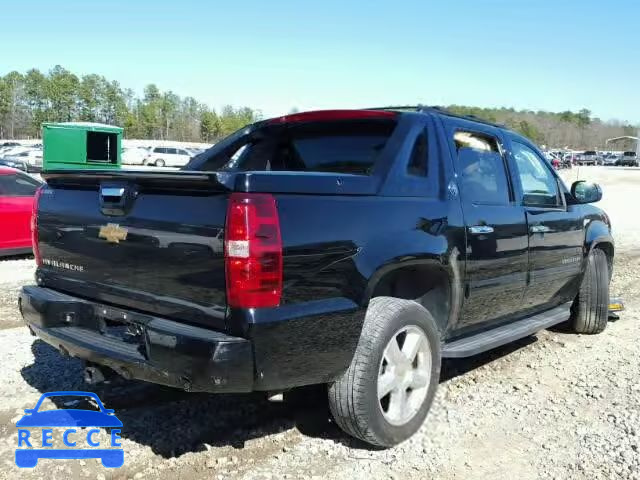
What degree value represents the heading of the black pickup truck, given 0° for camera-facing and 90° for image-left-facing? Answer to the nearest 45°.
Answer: approximately 225°

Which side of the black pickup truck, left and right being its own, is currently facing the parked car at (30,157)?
left

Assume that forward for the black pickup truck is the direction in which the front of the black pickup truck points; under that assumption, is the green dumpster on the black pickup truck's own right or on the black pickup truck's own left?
on the black pickup truck's own left

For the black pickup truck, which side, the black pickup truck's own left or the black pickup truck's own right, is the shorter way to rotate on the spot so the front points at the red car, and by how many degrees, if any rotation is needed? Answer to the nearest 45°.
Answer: approximately 90° to the black pickup truck's own left

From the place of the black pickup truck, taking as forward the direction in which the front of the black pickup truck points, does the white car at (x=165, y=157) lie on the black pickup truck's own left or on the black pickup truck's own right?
on the black pickup truck's own left
